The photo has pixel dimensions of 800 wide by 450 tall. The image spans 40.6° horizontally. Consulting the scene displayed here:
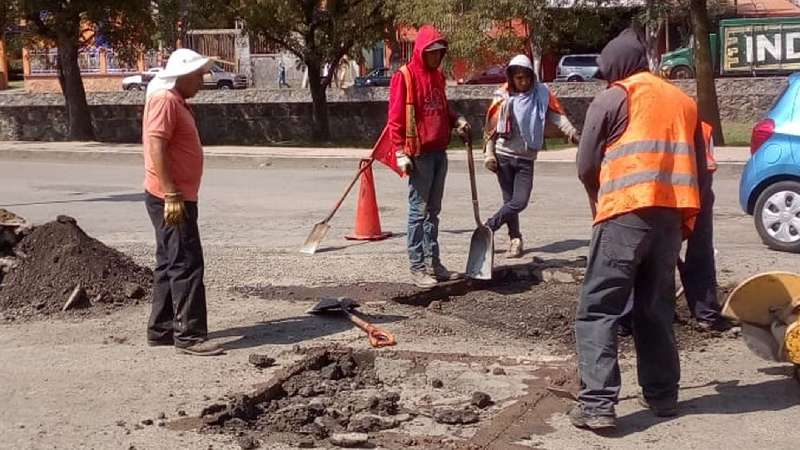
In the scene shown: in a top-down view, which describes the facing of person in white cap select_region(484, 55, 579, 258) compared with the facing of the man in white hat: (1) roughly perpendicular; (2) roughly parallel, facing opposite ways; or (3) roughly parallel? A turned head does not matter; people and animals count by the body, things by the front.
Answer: roughly perpendicular

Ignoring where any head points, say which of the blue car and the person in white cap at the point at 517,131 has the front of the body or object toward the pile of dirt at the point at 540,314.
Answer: the person in white cap

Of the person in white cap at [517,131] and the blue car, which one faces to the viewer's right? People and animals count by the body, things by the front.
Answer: the blue car

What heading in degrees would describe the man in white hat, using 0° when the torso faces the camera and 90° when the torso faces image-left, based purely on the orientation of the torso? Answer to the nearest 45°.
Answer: approximately 270°

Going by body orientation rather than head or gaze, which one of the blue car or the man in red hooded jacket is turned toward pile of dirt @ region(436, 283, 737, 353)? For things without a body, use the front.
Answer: the man in red hooded jacket

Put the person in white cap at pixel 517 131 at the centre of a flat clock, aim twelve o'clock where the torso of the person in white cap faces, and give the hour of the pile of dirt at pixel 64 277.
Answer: The pile of dirt is roughly at 2 o'clock from the person in white cap.

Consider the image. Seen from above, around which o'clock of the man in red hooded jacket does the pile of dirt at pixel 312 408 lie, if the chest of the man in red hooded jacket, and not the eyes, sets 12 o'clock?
The pile of dirt is roughly at 2 o'clock from the man in red hooded jacket.

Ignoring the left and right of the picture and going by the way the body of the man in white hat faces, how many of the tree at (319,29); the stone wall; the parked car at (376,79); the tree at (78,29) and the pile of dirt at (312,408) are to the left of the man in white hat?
4

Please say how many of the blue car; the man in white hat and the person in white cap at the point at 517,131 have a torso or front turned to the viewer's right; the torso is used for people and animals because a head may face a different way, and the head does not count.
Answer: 2

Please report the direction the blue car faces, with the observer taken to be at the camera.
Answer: facing to the right of the viewer
